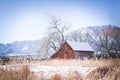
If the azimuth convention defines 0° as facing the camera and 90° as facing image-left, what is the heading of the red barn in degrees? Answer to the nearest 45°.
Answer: approximately 45°
